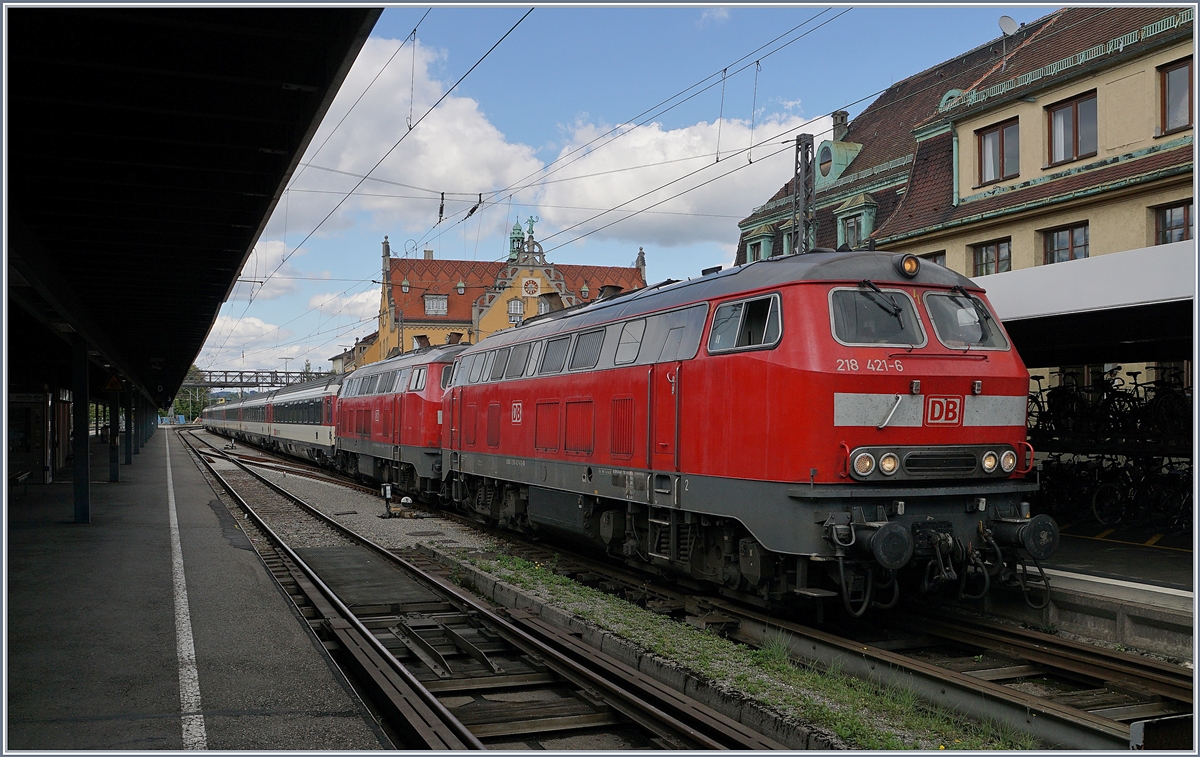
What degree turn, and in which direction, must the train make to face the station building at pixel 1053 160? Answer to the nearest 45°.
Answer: approximately 90° to its left

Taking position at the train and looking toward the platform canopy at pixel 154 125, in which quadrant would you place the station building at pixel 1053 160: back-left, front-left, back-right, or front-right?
back-right

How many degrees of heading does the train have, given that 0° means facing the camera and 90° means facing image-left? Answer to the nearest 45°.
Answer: approximately 315°
